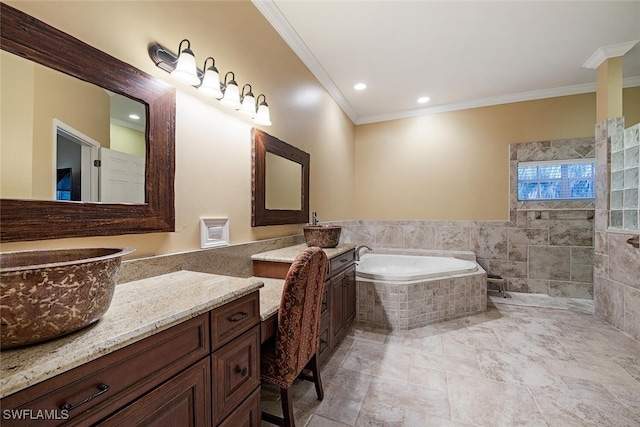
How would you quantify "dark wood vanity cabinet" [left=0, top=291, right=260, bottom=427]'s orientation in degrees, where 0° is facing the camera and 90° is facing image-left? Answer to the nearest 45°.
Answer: approximately 315°

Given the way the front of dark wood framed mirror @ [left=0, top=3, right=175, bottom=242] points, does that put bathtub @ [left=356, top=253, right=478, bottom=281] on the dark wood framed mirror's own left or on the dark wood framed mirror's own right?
on the dark wood framed mirror's own left

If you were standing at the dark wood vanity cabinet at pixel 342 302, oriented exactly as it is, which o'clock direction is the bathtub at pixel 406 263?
The bathtub is roughly at 10 o'clock from the dark wood vanity cabinet.

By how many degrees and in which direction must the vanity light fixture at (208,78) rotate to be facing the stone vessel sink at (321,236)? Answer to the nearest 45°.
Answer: approximately 90° to its left

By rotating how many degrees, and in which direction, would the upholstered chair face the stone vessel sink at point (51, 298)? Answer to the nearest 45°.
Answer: approximately 90° to its left

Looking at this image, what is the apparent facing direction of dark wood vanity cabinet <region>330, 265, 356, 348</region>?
to the viewer's right

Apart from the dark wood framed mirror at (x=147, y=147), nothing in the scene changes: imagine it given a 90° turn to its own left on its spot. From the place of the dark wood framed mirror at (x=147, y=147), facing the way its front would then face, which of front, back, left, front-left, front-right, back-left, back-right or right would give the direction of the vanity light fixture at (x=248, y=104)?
front

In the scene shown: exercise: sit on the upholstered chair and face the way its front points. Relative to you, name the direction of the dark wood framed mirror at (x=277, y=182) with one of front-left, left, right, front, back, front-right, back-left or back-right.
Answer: front-right

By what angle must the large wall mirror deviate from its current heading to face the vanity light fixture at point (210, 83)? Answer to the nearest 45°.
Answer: approximately 45° to its left

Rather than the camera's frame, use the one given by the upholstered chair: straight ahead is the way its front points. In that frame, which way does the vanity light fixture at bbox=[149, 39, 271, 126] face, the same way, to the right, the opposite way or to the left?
the opposite way

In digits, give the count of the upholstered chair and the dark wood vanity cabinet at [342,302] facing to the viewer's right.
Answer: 1

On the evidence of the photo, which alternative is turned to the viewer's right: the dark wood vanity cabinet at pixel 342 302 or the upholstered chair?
the dark wood vanity cabinet

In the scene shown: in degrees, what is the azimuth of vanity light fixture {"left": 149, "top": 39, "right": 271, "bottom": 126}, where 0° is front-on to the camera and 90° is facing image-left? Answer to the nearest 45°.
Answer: approximately 315°

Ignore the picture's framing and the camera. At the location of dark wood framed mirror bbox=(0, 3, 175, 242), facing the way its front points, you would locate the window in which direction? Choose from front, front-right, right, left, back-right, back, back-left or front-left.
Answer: front-left
